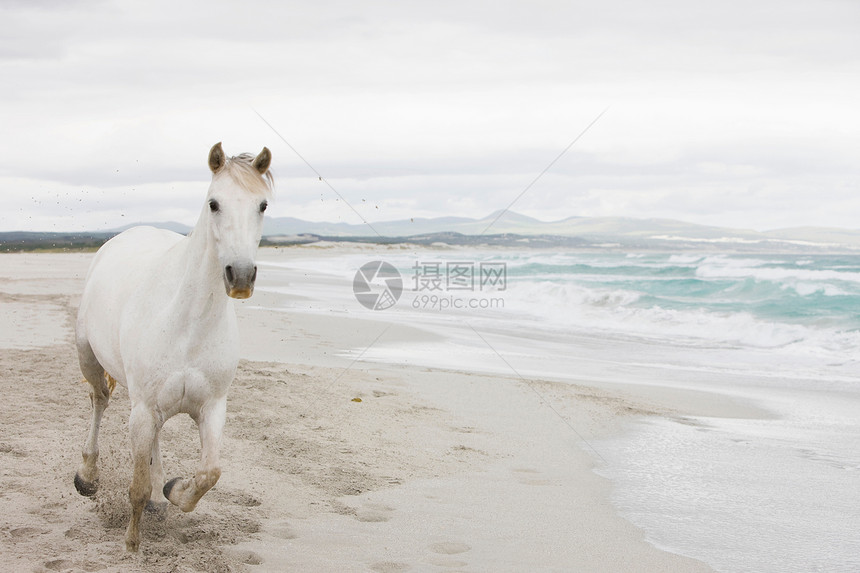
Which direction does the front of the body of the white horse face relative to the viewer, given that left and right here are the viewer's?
facing the viewer and to the right of the viewer
